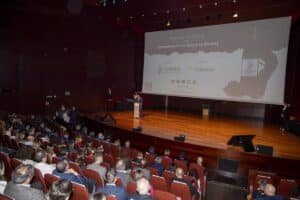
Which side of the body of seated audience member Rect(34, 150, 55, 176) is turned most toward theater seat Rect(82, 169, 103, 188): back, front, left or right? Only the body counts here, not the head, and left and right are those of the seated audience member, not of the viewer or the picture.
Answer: right

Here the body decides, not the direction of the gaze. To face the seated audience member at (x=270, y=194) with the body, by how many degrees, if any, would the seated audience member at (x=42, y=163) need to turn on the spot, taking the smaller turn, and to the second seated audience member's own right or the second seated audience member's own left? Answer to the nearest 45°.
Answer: approximately 90° to the second seated audience member's own right

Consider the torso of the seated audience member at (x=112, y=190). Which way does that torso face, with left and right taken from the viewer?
facing away from the viewer and to the right of the viewer

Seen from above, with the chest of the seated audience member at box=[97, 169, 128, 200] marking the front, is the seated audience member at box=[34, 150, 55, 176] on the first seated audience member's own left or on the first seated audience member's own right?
on the first seated audience member's own left

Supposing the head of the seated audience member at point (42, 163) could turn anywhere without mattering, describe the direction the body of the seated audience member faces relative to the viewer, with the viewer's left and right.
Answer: facing away from the viewer and to the right of the viewer

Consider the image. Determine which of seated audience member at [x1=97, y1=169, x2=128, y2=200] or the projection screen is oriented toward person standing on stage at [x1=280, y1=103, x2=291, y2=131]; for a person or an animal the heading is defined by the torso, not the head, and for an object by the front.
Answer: the seated audience member

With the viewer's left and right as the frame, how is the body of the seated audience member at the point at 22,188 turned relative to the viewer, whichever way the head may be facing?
facing away from the viewer and to the right of the viewer

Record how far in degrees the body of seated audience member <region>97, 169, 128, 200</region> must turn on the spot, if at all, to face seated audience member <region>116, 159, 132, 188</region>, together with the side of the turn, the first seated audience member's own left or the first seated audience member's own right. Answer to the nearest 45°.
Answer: approximately 45° to the first seated audience member's own left

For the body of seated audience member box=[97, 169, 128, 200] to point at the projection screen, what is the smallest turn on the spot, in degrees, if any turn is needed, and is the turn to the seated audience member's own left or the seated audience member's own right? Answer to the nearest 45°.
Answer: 0° — they already face it
